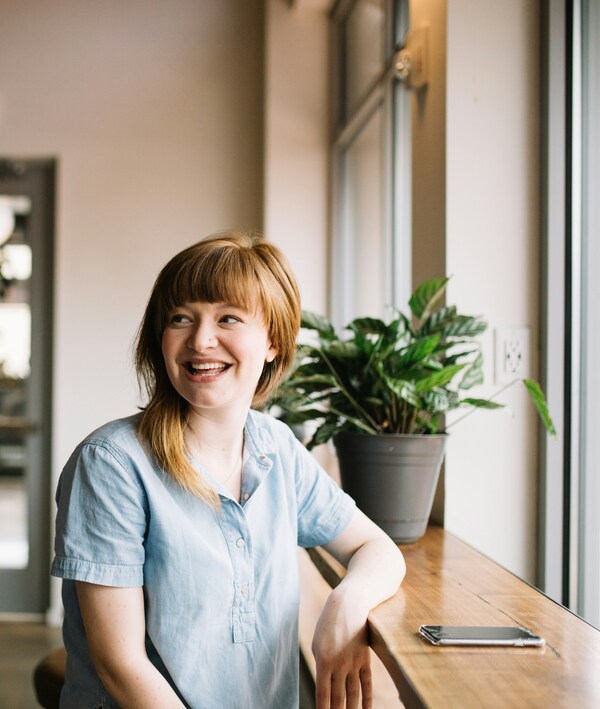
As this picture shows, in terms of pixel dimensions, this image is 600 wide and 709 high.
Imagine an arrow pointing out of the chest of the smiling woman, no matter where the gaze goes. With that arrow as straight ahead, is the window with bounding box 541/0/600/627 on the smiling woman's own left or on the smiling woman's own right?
on the smiling woman's own left

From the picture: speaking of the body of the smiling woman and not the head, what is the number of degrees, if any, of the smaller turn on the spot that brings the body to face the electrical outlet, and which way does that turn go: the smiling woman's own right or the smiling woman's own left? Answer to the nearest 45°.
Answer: approximately 90° to the smiling woman's own left

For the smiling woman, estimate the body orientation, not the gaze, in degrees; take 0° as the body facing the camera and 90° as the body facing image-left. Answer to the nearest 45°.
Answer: approximately 315°
